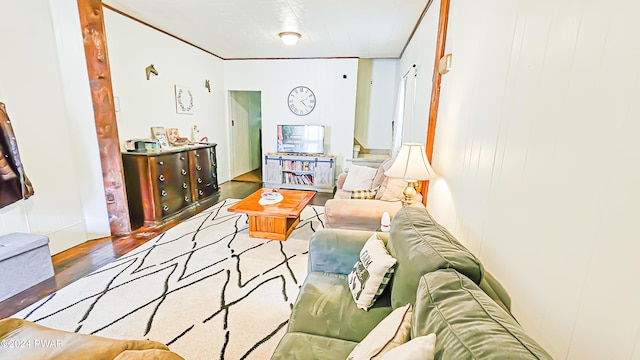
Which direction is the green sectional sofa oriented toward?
to the viewer's left

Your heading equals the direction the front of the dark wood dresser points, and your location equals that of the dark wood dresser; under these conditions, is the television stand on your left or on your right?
on your left

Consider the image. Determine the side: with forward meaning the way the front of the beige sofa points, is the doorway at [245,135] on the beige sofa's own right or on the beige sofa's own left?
on the beige sofa's own right

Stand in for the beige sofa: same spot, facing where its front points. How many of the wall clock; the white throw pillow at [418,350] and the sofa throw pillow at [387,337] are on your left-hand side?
2

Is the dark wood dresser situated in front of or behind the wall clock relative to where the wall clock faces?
in front

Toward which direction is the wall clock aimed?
toward the camera

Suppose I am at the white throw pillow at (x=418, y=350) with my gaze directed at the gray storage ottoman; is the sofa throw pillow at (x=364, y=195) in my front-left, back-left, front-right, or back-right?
front-right

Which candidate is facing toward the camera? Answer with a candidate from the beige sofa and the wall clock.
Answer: the wall clock

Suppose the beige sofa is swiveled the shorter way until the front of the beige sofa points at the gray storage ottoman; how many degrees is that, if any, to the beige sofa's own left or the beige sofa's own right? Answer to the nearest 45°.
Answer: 0° — it already faces it

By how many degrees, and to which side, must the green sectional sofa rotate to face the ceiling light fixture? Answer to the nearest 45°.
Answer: approximately 45° to its right

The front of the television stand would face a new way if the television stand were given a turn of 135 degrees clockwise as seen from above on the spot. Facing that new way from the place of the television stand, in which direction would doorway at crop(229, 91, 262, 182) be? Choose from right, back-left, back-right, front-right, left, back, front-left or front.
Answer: front

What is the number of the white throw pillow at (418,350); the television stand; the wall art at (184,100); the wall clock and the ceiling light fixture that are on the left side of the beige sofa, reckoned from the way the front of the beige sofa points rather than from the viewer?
1

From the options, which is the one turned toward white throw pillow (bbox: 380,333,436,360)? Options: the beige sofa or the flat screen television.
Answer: the flat screen television

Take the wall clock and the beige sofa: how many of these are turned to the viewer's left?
1

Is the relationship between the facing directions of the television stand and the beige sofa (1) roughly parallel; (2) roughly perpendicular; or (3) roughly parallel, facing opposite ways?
roughly perpendicular

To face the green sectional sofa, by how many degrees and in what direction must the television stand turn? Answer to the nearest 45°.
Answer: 0° — it already faces it

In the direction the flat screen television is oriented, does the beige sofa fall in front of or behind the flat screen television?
in front

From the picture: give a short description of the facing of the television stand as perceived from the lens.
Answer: facing the viewer
